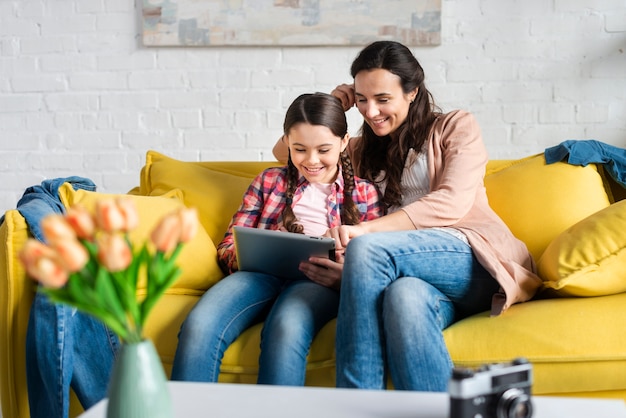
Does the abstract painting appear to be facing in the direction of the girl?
yes

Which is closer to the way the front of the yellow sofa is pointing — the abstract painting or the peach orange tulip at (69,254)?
the peach orange tulip

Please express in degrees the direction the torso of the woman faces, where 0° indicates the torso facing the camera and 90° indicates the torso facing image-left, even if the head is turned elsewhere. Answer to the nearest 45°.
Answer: approximately 45°

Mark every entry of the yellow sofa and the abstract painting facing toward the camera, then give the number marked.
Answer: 2

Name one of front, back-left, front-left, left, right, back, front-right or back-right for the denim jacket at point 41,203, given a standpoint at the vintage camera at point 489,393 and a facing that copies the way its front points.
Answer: back

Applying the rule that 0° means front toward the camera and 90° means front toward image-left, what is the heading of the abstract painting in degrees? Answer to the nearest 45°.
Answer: approximately 0°

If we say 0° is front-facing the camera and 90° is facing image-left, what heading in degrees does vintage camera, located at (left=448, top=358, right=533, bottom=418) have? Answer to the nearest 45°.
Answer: approximately 315°

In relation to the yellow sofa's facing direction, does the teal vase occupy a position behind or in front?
in front
